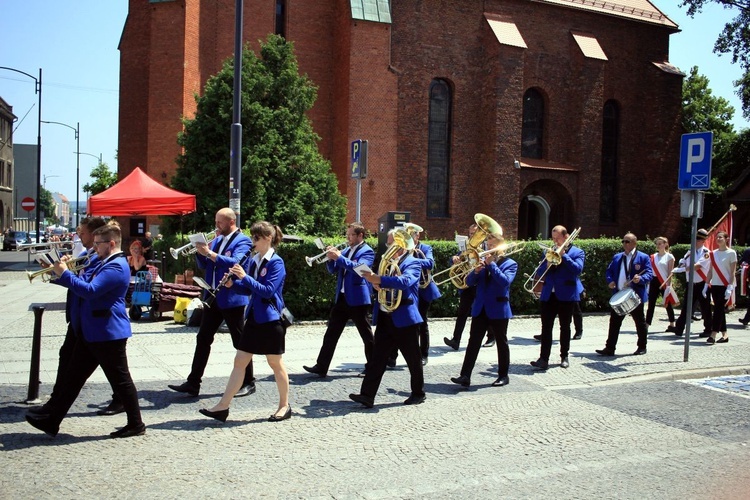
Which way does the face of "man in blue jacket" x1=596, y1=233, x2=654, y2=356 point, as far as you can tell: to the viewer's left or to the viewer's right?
to the viewer's left

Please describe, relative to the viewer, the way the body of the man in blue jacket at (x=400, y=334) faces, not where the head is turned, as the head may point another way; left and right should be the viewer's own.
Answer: facing to the left of the viewer

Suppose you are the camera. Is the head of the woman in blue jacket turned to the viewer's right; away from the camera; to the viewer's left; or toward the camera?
to the viewer's left

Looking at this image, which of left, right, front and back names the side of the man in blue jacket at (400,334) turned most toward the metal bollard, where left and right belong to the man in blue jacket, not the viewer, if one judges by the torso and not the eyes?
front

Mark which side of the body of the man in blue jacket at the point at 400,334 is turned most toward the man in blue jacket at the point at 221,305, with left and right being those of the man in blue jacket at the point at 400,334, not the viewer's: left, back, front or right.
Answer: front

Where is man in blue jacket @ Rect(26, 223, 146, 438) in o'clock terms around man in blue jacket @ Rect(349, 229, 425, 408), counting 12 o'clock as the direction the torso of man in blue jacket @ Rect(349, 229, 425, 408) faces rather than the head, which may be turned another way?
man in blue jacket @ Rect(26, 223, 146, 438) is roughly at 11 o'clock from man in blue jacket @ Rect(349, 229, 425, 408).

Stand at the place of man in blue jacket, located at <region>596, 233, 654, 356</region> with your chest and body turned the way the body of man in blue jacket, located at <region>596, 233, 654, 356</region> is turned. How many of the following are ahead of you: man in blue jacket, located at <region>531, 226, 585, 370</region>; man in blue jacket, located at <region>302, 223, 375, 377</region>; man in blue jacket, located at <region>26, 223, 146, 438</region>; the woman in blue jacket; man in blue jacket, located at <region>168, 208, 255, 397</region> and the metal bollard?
6

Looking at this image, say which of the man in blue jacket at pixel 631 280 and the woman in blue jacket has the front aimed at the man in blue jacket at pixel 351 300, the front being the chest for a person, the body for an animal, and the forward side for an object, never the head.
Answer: the man in blue jacket at pixel 631 280

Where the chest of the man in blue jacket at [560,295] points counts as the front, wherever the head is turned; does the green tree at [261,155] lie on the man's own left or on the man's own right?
on the man's own right

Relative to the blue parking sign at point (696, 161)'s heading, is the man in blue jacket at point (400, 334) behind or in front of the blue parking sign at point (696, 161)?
in front

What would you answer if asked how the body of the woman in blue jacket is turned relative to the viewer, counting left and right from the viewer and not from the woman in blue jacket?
facing to the left of the viewer

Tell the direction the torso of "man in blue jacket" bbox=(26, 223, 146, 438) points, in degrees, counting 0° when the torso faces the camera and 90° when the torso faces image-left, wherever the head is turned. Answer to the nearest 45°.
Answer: approximately 90°

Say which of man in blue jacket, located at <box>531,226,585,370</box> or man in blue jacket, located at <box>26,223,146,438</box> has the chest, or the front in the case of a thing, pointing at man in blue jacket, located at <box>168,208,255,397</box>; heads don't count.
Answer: man in blue jacket, located at <box>531,226,585,370</box>

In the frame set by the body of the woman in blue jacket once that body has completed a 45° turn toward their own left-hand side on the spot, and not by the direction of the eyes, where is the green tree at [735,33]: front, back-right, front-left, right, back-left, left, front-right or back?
back

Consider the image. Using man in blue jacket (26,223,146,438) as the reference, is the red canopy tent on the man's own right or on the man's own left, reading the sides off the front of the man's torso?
on the man's own right

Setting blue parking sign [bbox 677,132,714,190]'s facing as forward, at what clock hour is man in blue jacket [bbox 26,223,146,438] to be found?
The man in blue jacket is roughly at 1 o'clock from the blue parking sign.
